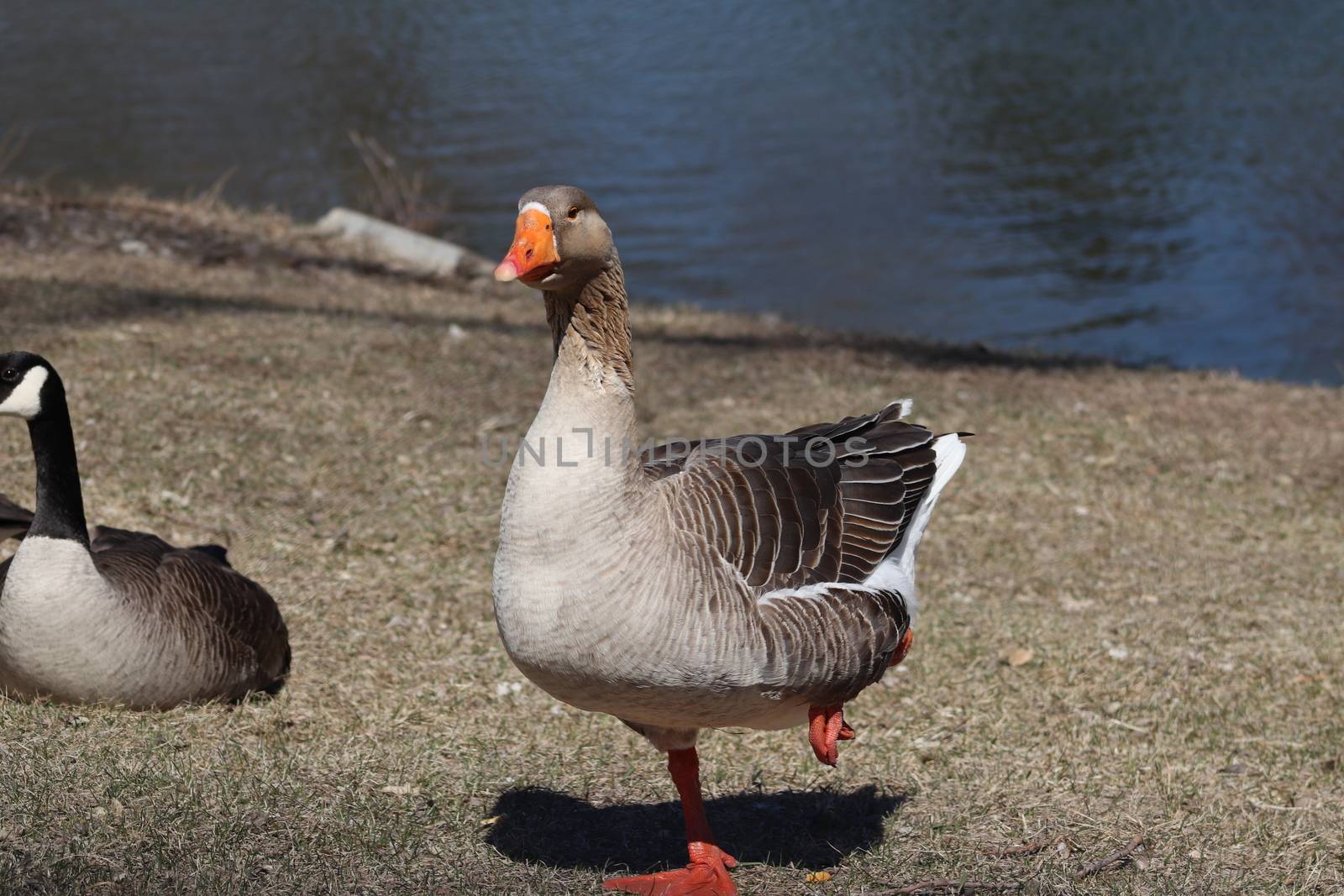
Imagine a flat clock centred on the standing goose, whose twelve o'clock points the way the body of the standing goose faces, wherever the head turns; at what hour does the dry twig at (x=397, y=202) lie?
The dry twig is roughly at 4 o'clock from the standing goose.

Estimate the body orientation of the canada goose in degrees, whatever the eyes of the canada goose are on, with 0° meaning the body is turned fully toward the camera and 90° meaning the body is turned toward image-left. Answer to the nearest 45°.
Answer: approximately 45°

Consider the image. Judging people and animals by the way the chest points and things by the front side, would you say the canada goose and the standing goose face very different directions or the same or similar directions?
same or similar directions

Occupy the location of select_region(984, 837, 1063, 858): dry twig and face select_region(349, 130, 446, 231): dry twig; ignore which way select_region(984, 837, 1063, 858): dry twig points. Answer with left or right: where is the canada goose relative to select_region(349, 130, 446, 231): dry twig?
left

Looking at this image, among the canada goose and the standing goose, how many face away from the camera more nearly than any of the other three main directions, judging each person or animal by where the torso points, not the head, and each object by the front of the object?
0

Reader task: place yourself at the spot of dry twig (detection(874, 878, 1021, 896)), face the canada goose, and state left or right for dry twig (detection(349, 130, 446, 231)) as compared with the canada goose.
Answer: right

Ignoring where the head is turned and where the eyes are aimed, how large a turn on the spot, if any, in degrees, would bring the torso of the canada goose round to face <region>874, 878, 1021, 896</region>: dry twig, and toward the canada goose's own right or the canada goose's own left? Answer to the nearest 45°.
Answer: approximately 90° to the canada goose's own left

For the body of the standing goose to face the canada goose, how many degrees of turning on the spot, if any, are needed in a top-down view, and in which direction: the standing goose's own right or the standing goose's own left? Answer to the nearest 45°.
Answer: approximately 90° to the standing goose's own right

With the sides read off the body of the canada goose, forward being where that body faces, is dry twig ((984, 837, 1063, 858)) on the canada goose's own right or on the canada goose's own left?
on the canada goose's own left

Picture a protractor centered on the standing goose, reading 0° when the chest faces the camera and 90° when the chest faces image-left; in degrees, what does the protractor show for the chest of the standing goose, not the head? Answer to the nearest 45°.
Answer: approximately 45°

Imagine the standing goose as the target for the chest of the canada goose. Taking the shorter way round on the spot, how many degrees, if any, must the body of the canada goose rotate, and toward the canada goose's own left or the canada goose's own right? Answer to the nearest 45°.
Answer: approximately 90° to the canada goose's own left
